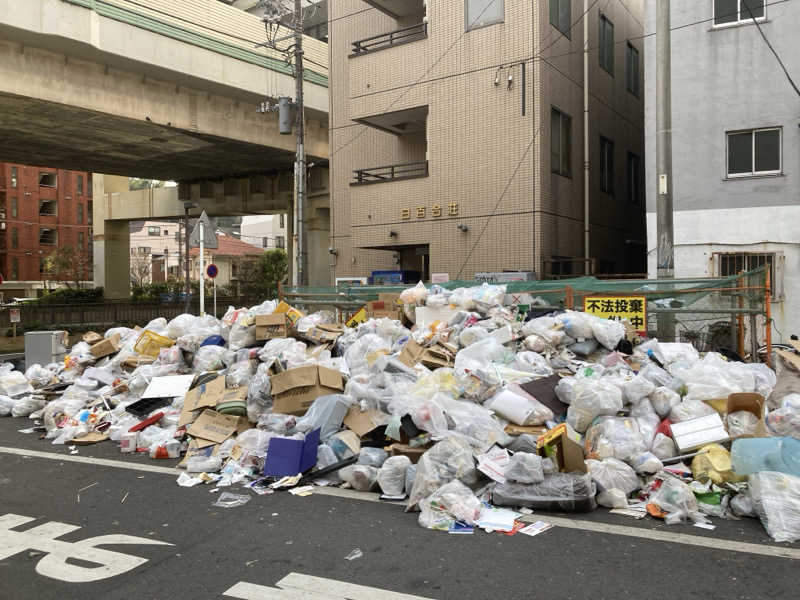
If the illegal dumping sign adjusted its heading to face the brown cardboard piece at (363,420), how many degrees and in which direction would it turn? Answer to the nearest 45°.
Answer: approximately 45° to its right

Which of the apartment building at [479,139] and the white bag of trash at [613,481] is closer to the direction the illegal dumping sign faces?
the white bag of trash

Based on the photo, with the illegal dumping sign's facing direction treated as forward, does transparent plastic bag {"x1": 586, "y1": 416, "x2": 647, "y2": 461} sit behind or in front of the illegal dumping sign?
in front

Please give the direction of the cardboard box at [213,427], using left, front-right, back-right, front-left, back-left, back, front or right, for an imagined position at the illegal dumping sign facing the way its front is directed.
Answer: front-right

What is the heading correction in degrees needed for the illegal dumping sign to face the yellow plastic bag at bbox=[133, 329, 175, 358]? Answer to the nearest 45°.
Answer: approximately 90° to its right

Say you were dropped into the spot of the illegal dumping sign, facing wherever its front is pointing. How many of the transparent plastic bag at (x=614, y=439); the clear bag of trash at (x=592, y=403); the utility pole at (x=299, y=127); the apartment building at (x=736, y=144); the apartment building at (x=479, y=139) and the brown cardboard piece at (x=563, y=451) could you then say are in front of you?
3

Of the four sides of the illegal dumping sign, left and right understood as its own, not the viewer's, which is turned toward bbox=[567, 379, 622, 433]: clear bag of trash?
front

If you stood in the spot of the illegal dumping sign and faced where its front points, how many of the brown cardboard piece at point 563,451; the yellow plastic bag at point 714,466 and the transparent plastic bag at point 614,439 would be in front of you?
3

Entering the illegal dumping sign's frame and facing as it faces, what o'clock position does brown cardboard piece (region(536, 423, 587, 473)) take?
The brown cardboard piece is roughly at 12 o'clock from the illegal dumping sign.

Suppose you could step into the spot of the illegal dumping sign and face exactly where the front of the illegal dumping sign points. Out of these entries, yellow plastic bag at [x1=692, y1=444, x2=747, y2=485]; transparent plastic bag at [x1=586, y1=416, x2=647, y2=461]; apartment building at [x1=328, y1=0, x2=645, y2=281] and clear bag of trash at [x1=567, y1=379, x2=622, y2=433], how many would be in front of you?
3

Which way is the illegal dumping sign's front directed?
toward the camera

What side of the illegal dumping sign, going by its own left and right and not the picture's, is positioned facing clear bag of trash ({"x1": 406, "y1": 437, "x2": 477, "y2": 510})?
front

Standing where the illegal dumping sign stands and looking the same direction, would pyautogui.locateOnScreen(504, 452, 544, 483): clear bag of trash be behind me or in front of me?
in front
